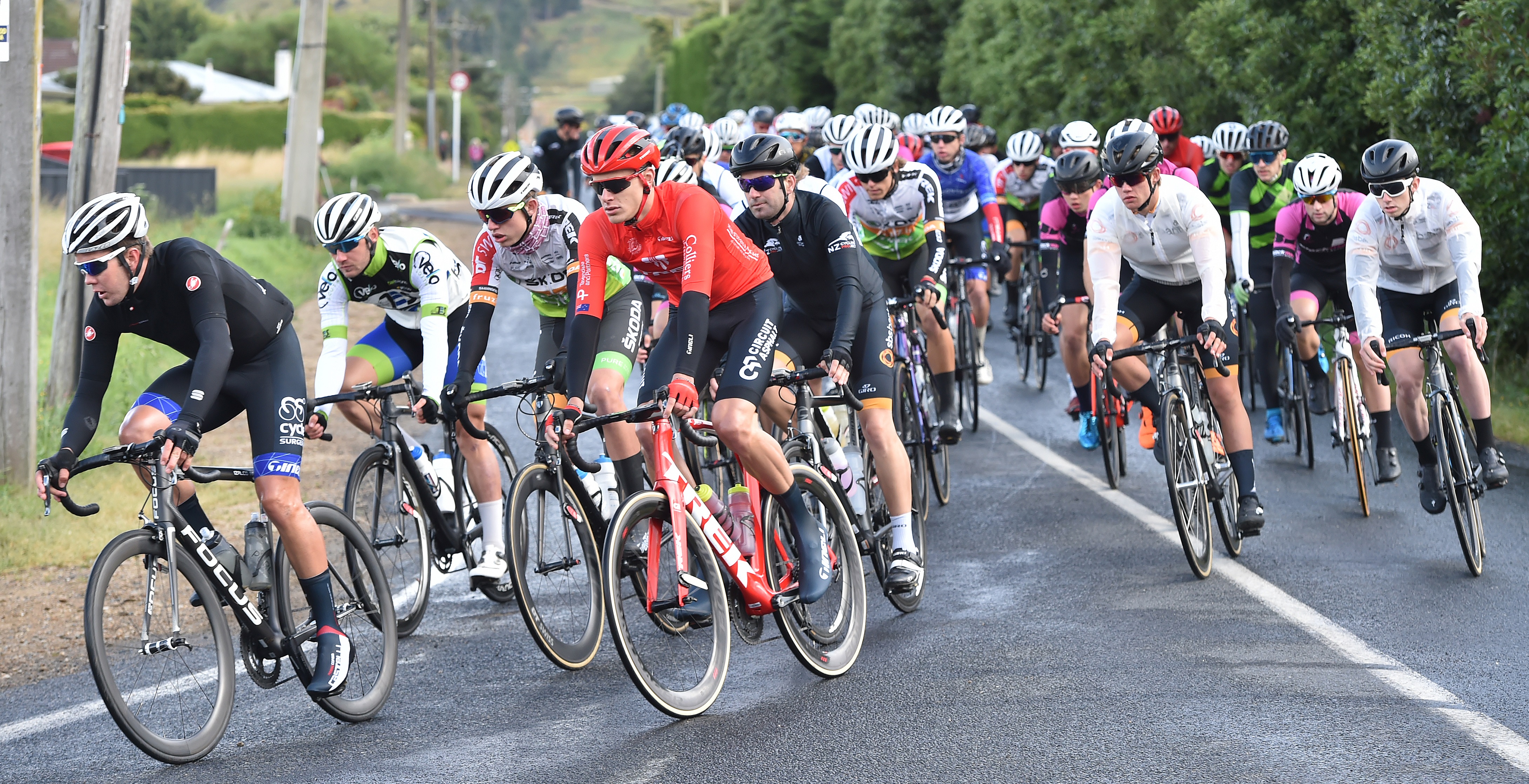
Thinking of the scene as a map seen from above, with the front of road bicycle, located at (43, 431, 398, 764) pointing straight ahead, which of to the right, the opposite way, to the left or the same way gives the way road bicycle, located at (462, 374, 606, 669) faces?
the same way

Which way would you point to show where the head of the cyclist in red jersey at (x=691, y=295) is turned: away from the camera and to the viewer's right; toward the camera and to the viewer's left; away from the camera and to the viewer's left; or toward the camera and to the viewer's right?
toward the camera and to the viewer's left

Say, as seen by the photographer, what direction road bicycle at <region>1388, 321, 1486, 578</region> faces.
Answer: facing the viewer

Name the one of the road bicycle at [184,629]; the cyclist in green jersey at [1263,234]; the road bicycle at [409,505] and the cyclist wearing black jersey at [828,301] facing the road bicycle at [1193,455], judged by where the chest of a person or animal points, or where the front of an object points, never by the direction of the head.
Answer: the cyclist in green jersey

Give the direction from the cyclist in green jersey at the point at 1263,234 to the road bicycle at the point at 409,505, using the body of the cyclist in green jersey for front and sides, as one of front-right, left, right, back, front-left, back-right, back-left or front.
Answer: front-right

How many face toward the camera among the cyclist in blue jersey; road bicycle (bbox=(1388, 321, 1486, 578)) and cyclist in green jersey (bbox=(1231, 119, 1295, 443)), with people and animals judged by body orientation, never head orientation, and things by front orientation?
3

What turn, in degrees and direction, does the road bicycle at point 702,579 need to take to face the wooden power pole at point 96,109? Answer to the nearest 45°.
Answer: approximately 90° to its right

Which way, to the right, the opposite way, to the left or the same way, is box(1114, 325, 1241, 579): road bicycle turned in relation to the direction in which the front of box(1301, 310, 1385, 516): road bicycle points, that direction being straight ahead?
the same way

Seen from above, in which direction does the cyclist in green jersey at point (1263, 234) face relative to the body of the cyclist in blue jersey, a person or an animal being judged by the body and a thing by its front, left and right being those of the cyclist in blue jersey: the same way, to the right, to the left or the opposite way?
the same way

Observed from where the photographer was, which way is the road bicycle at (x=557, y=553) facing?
facing the viewer and to the left of the viewer

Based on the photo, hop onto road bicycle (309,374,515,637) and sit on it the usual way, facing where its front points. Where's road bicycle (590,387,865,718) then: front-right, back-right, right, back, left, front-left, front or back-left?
left

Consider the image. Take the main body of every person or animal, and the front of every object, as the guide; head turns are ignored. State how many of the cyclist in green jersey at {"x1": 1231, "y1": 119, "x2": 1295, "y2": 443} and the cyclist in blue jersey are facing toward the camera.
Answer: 2

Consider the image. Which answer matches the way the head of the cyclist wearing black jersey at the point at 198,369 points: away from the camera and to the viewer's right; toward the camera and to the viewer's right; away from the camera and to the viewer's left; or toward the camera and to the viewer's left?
toward the camera and to the viewer's left

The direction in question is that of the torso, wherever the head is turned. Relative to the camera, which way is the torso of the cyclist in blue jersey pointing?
toward the camera

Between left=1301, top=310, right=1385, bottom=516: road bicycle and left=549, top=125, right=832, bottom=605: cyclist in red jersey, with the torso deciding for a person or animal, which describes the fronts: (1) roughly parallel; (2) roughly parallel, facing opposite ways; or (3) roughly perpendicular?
roughly parallel

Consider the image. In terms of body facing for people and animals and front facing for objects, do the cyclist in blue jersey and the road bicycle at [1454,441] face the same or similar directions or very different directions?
same or similar directions

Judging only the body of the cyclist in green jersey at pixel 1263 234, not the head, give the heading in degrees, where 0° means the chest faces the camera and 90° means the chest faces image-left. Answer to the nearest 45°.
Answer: approximately 0°
